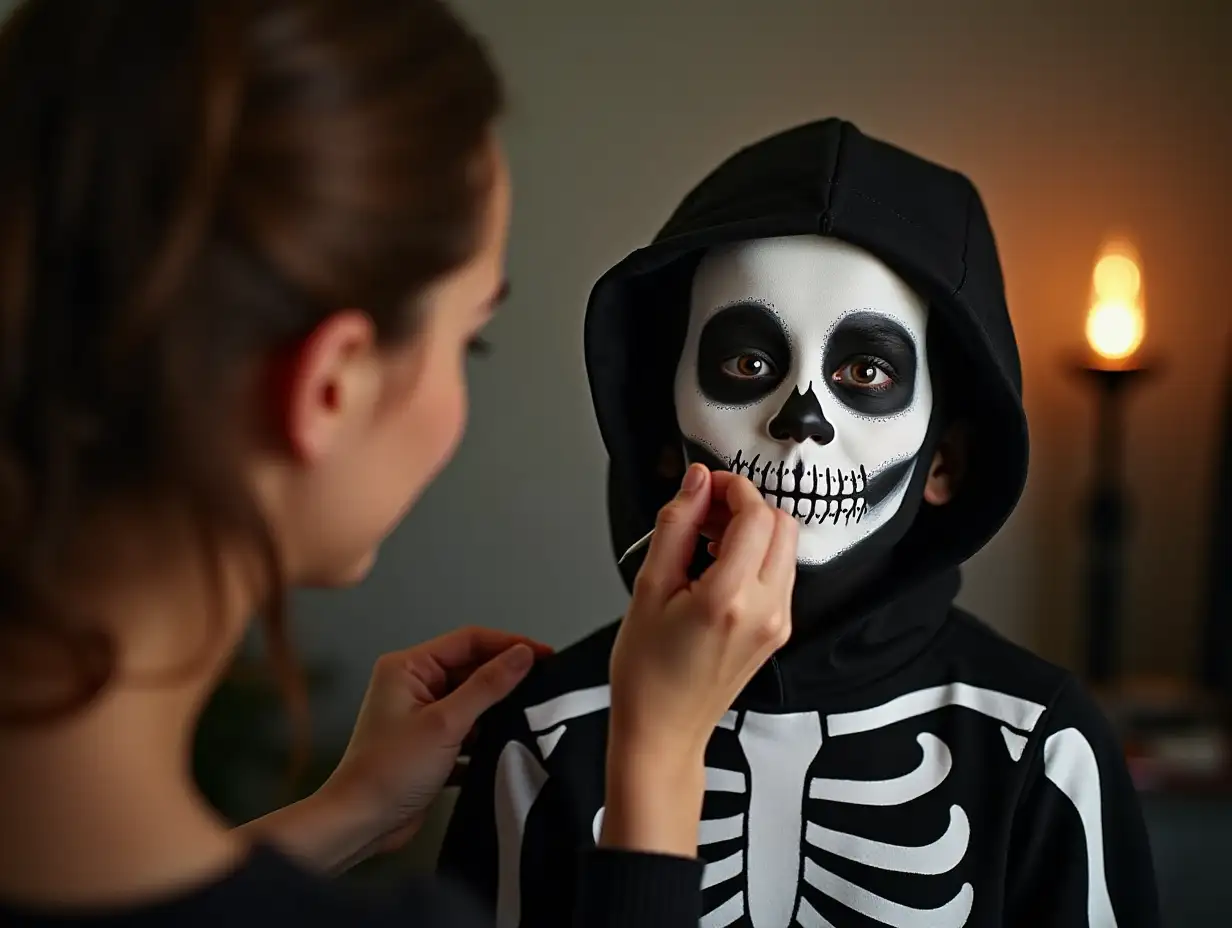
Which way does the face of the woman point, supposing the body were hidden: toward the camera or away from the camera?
away from the camera

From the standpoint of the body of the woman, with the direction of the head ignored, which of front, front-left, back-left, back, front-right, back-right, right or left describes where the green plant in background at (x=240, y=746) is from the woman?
front-left

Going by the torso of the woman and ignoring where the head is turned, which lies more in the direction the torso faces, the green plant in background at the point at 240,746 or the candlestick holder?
the candlestick holder

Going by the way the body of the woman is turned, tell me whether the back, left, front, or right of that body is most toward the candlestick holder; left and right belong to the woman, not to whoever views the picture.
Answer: front

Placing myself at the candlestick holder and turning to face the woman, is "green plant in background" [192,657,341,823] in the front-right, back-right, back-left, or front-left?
front-right

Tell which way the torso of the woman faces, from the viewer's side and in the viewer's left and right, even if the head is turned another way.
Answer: facing away from the viewer and to the right of the viewer

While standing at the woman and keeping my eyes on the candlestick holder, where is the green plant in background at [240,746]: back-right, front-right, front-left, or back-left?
front-left
